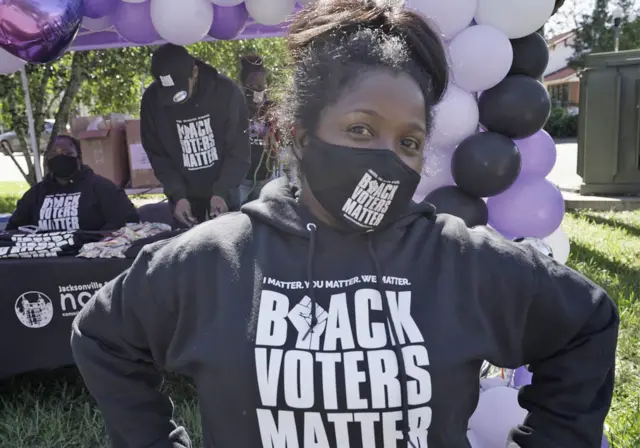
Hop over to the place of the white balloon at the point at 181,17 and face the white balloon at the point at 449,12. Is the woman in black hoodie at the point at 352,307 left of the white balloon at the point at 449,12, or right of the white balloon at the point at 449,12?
right

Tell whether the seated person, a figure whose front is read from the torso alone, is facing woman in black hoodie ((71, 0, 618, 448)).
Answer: yes

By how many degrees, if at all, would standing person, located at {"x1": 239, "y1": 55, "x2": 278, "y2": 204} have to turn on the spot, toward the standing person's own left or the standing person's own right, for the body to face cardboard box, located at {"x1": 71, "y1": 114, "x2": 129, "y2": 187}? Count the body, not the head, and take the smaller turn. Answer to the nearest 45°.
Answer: approximately 135° to the standing person's own right

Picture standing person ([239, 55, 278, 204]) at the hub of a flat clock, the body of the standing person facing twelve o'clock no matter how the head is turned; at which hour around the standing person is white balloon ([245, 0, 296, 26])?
The white balloon is roughly at 12 o'clock from the standing person.

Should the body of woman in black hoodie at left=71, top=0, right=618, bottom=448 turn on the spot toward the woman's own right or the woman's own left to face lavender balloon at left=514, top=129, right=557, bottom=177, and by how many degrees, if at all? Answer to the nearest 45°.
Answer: approximately 135° to the woman's own left

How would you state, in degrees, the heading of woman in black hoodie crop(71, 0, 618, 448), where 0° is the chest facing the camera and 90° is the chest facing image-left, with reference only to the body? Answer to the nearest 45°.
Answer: approximately 0°

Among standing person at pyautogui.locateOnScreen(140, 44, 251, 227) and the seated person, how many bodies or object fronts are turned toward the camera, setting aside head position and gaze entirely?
2

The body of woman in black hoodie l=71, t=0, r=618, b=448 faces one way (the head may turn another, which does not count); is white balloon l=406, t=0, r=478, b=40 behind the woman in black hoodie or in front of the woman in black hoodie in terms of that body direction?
behind

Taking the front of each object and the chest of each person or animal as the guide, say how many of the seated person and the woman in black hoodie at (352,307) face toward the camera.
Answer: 2

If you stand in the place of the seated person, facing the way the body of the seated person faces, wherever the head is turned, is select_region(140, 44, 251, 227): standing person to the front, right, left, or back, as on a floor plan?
left

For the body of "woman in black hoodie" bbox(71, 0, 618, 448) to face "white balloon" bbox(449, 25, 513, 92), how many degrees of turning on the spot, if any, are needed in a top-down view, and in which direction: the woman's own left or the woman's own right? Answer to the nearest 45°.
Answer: approximately 180°
